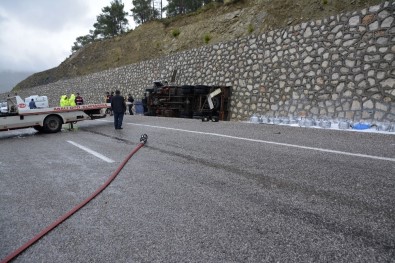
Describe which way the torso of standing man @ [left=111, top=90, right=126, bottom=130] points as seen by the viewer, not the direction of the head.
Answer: away from the camera

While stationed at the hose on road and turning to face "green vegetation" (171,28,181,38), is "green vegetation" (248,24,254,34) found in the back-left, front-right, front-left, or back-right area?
front-right

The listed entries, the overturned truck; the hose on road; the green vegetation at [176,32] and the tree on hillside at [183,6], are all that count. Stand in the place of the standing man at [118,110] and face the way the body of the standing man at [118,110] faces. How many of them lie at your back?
1

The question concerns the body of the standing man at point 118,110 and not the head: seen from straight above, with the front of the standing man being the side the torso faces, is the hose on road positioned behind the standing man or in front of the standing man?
behind

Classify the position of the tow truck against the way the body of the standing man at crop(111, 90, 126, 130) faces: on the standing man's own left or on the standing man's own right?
on the standing man's own left

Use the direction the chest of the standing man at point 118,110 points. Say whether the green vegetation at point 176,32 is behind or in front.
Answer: in front

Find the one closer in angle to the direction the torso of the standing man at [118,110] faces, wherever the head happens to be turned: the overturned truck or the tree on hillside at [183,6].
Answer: the tree on hillside

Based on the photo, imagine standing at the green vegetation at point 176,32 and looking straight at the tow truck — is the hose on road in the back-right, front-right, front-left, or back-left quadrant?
front-left

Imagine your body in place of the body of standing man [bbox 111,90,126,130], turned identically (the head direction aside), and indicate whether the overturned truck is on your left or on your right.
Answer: on your right

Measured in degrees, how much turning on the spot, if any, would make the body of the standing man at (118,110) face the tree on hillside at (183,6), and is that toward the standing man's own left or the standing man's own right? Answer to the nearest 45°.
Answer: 0° — they already face it
